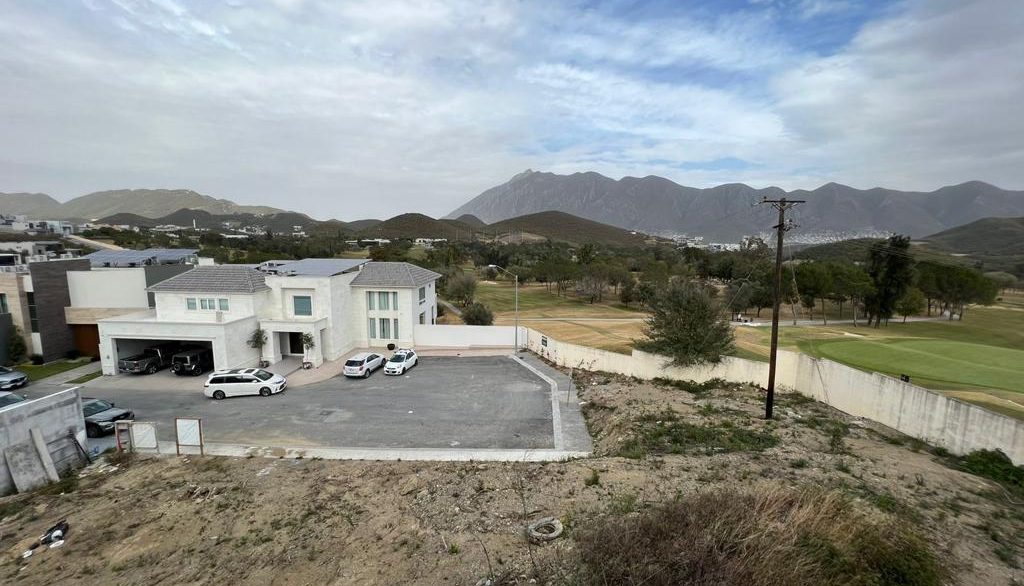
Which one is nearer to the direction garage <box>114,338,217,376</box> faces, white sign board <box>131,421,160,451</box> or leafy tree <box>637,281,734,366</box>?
the white sign board

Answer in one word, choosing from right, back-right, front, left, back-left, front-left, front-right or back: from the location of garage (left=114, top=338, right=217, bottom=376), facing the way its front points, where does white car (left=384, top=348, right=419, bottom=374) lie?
front-left

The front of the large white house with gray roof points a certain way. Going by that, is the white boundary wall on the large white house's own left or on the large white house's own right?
on the large white house's own left

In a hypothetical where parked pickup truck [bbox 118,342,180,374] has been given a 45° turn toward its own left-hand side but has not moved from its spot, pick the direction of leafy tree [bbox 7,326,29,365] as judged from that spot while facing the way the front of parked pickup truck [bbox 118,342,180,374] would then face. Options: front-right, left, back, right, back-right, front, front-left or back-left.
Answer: back-right

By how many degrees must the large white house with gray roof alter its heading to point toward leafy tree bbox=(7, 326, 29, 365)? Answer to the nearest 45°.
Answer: approximately 135° to its right

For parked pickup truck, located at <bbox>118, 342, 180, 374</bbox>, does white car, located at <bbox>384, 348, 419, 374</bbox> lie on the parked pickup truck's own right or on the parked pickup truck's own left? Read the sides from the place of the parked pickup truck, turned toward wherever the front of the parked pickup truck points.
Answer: on the parked pickup truck's own left

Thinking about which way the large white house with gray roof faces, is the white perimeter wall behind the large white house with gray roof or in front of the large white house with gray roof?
in front

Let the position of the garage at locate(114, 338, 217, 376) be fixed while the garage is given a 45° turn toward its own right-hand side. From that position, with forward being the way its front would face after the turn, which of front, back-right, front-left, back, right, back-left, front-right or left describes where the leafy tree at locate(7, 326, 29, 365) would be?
right

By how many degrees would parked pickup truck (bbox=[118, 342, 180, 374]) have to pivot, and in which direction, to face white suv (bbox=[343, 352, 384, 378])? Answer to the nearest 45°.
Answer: approximately 90° to its left

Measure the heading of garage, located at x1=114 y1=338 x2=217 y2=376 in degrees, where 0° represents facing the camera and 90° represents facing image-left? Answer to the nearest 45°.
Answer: approximately 0°

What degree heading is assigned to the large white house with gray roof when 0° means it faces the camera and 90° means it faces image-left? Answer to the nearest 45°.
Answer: approximately 0°
